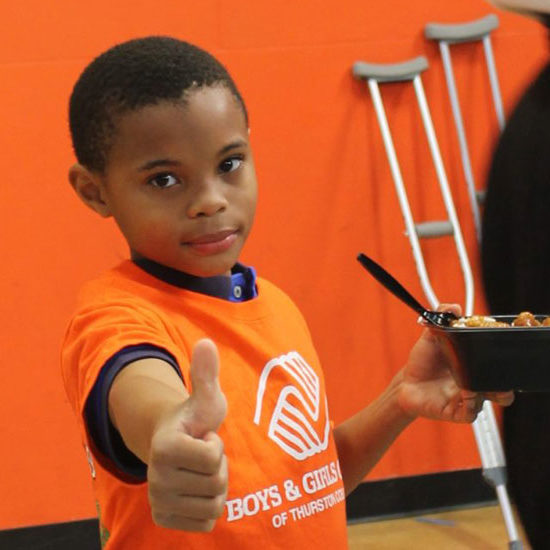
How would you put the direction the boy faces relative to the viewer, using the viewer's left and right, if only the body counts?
facing the viewer and to the right of the viewer

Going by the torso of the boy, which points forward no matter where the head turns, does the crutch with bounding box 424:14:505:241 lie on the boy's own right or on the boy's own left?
on the boy's own left

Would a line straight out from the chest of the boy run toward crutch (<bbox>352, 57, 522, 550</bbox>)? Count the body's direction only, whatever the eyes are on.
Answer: no
